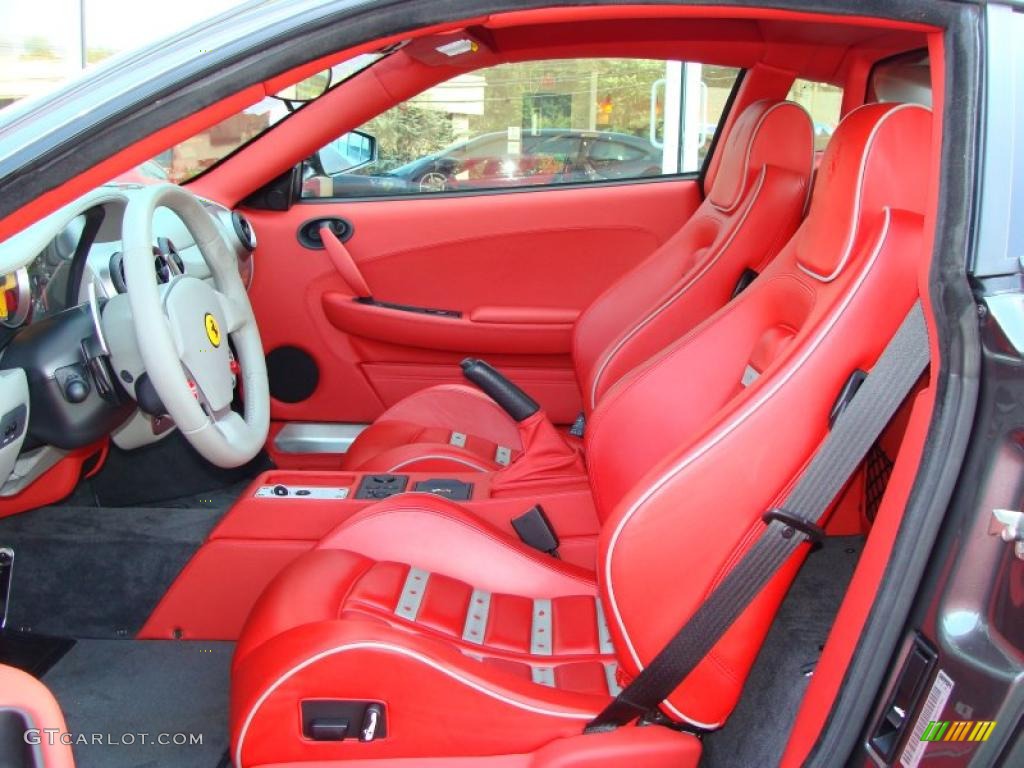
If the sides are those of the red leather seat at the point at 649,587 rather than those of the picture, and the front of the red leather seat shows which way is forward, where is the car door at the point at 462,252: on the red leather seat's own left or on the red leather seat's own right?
on the red leather seat's own right

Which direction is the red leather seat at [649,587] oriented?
to the viewer's left

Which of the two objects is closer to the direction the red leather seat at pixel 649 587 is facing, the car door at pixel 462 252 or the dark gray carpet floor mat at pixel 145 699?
the dark gray carpet floor mat

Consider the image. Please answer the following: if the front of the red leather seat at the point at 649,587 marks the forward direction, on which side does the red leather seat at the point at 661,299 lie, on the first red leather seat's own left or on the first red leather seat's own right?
on the first red leather seat's own right
